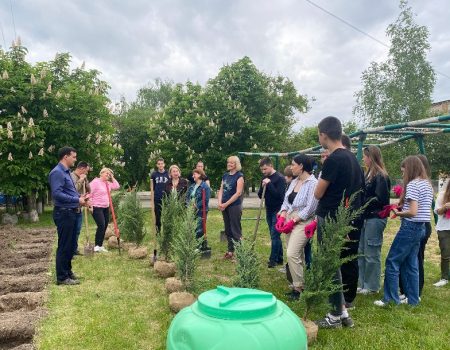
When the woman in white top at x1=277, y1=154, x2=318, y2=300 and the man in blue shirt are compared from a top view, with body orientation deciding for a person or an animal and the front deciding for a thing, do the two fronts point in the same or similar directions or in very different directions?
very different directions

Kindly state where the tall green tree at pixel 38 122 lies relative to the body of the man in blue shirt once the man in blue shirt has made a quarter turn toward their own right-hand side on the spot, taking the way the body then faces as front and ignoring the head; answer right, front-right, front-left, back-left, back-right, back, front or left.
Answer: back

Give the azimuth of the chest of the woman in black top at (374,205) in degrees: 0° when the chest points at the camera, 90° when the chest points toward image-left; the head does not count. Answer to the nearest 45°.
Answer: approximately 90°

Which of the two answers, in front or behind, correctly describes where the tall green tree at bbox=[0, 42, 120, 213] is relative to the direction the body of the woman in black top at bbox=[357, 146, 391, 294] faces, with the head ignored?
in front

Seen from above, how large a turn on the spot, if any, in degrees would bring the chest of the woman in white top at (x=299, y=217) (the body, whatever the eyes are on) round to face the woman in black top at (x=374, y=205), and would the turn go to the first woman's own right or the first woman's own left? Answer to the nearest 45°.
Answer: approximately 180°

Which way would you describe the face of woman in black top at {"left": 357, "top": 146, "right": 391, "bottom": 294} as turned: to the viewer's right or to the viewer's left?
to the viewer's left

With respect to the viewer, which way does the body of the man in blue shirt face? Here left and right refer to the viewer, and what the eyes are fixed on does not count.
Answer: facing to the right of the viewer

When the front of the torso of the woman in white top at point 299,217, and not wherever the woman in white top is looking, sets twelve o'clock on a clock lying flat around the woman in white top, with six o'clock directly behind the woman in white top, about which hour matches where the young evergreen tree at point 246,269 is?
The young evergreen tree is roughly at 12 o'clock from the woman in white top.

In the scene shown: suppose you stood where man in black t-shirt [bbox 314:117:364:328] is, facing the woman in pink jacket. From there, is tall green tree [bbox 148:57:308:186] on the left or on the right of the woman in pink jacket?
right

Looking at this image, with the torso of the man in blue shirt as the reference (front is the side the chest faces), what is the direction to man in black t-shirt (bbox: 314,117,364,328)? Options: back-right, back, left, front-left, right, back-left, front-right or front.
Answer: front-right

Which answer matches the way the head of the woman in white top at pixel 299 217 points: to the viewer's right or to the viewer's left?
to the viewer's left

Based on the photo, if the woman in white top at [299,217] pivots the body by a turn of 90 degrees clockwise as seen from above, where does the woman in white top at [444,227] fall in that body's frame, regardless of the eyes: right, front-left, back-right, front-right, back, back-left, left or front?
right
